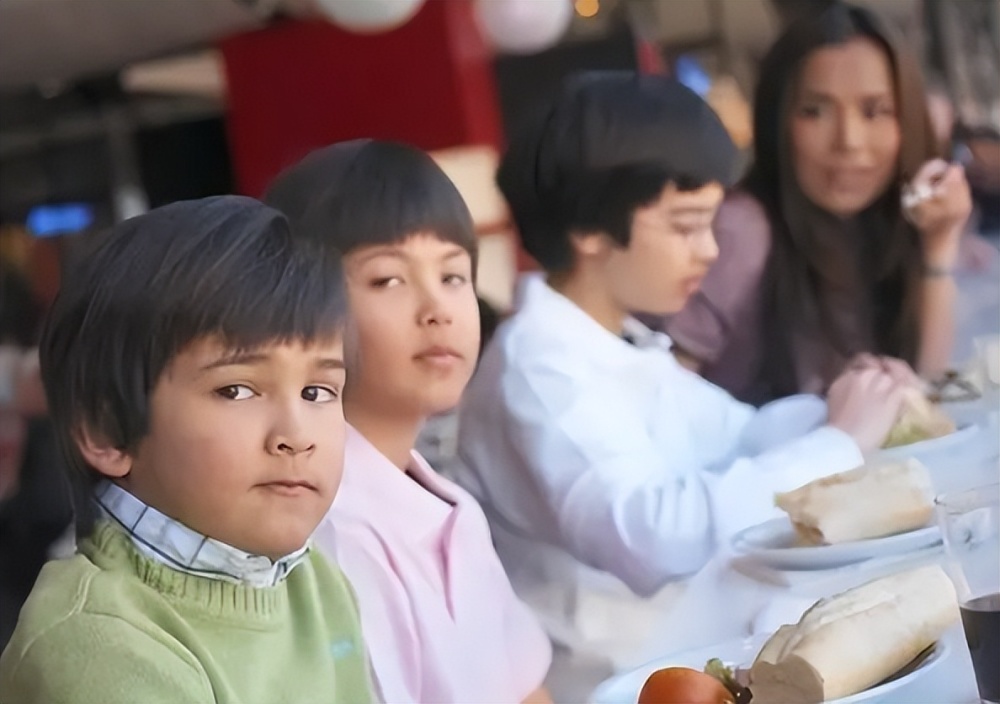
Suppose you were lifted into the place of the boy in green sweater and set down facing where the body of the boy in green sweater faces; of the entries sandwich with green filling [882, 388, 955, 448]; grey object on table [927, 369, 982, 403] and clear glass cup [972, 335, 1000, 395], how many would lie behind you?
0

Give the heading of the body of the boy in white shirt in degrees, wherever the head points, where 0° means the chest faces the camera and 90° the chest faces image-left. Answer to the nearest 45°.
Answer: approximately 270°

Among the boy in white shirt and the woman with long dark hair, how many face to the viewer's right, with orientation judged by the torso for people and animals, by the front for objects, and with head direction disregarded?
1

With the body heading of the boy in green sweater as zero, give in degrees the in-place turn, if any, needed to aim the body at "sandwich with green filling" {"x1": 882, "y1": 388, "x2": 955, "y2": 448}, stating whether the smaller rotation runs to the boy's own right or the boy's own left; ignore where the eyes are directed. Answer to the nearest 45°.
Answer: approximately 45° to the boy's own left

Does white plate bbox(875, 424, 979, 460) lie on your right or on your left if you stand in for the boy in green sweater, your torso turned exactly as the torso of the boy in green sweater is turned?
on your left

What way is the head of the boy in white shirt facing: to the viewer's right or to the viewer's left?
to the viewer's right

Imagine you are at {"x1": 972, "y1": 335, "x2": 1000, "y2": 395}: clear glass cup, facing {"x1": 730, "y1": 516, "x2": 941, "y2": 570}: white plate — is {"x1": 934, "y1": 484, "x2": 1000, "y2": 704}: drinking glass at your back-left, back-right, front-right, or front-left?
front-left

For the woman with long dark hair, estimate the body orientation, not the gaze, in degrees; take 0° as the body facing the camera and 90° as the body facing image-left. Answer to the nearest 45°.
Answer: approximately 0°

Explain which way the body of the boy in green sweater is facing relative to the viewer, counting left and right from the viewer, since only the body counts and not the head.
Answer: facing the viewer and to the right of the viewer

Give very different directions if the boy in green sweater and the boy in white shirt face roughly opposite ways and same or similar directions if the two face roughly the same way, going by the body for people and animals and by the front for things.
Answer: same or similar directions

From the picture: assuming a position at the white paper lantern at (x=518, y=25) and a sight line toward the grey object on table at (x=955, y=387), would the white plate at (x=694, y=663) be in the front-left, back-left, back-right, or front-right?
front-right
